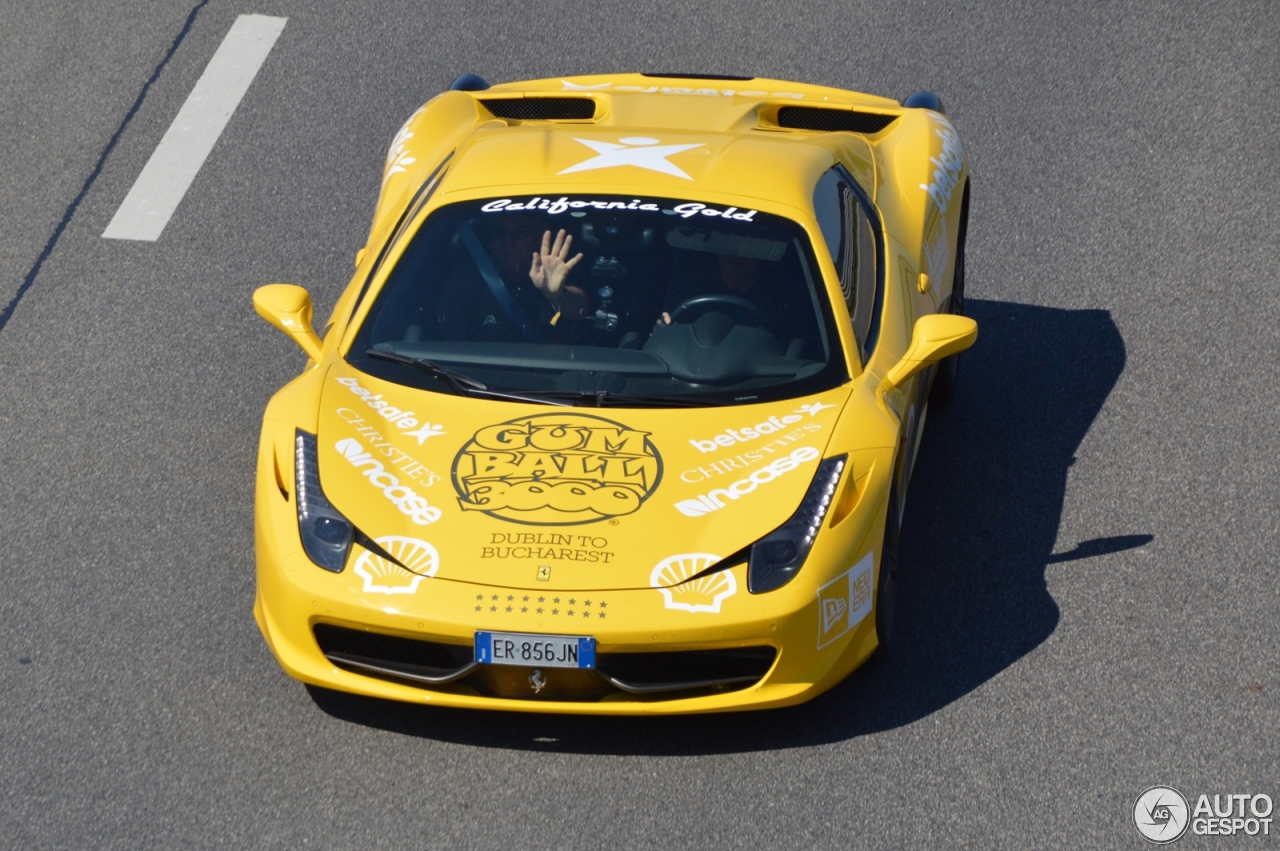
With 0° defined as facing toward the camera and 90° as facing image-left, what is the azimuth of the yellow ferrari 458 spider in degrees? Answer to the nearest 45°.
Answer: approximately 0°
